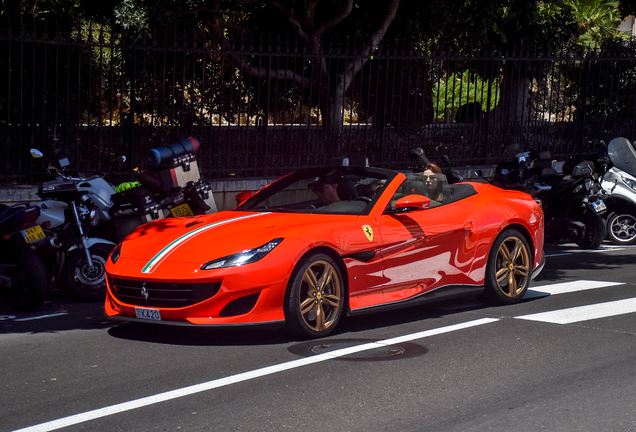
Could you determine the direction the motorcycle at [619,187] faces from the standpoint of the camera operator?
facing the viewer and to the right of the viewer

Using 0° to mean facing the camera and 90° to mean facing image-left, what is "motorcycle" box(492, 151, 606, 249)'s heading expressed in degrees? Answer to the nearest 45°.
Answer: approximately 135°

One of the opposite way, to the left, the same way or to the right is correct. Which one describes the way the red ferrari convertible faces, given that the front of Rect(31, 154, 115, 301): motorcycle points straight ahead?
to the right

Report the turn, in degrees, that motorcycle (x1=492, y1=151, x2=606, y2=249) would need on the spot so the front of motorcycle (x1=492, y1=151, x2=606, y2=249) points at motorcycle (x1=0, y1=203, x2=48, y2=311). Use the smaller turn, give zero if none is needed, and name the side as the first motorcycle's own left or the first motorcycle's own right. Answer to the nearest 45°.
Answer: approximately 90° to the first motorcycle's own left

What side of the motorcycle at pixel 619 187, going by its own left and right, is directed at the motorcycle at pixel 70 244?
right

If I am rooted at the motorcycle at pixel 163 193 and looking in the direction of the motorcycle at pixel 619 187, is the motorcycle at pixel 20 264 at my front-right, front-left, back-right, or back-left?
back-right

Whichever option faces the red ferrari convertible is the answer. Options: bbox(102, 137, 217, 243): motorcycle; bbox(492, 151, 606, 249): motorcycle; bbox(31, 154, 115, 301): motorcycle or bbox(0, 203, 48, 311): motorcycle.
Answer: bbox(31, 154, 115, 301): motorcycle

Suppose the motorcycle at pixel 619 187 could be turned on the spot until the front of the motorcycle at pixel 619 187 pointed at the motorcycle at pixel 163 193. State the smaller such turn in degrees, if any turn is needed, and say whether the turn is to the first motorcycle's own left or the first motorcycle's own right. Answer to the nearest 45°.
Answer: approximately 90° to the first motorcycle's own right

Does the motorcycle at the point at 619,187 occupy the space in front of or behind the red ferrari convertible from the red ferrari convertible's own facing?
behind

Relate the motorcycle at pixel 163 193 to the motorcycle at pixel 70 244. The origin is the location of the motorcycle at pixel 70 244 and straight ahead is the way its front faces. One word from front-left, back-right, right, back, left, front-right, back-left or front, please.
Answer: left

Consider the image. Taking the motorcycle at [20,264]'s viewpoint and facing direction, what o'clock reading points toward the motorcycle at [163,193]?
the motorcycle at [163,193] is roughly at 3 o'clock from the motorcycle at [20,264].

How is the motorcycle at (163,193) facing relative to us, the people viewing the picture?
facing away from the viewer and to the left of the viewer

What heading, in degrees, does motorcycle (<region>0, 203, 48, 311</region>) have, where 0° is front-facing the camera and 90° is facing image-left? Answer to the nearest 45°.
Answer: approximately 135°

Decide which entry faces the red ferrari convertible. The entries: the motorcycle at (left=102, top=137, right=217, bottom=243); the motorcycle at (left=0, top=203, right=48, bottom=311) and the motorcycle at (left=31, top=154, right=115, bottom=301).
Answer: the motorcycle at (left=31, top=154, right=115, bottom=301)

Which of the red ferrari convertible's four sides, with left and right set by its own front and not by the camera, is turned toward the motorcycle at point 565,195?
back

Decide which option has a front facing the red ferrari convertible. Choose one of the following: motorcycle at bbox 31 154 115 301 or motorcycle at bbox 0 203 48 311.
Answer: motorcycle at bbox 31 154 115 301
